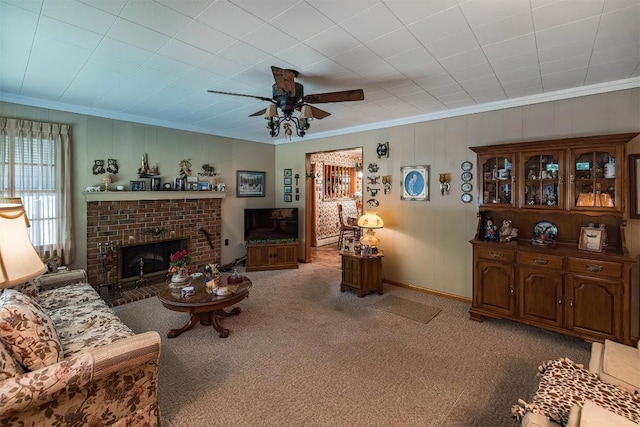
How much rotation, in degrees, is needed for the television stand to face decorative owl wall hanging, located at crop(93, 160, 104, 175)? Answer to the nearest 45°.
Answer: approximately 45° to its right

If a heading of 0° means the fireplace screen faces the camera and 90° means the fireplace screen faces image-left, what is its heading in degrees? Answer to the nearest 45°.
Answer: approximately 315°

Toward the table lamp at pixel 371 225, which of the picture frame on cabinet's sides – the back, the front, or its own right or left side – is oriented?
right

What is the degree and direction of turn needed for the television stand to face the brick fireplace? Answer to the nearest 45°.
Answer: approximately 90° to its right

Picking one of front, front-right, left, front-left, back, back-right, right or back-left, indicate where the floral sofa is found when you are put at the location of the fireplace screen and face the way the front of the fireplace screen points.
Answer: front-right

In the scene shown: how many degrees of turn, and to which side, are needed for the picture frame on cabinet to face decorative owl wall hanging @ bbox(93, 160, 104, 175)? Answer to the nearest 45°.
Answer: approximately 45° to its right

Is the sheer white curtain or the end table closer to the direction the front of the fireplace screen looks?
the end table

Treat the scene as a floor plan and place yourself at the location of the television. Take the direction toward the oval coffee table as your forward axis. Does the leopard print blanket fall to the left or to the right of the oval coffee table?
left

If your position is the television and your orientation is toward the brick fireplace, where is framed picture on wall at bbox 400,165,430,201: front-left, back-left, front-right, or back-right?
back-left

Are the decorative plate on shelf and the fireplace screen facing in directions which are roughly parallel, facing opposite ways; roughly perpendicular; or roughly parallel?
roughly perpendicular

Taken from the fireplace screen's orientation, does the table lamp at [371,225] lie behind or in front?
in front

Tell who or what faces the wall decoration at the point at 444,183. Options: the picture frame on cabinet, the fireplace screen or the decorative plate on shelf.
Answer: the fireplace screen
